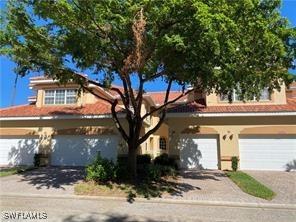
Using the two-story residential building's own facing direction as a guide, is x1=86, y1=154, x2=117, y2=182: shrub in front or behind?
in front

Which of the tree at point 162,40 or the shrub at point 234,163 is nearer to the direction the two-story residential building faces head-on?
the tree

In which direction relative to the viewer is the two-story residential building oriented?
toward the camera

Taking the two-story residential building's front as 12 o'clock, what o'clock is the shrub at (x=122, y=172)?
The shrub is roughly at 1 o'clock from the two-story residential building.

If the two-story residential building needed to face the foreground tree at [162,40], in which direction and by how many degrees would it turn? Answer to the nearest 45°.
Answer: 0° — it already faces it

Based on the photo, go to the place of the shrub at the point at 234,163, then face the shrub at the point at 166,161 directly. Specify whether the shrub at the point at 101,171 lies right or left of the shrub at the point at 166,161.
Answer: left
